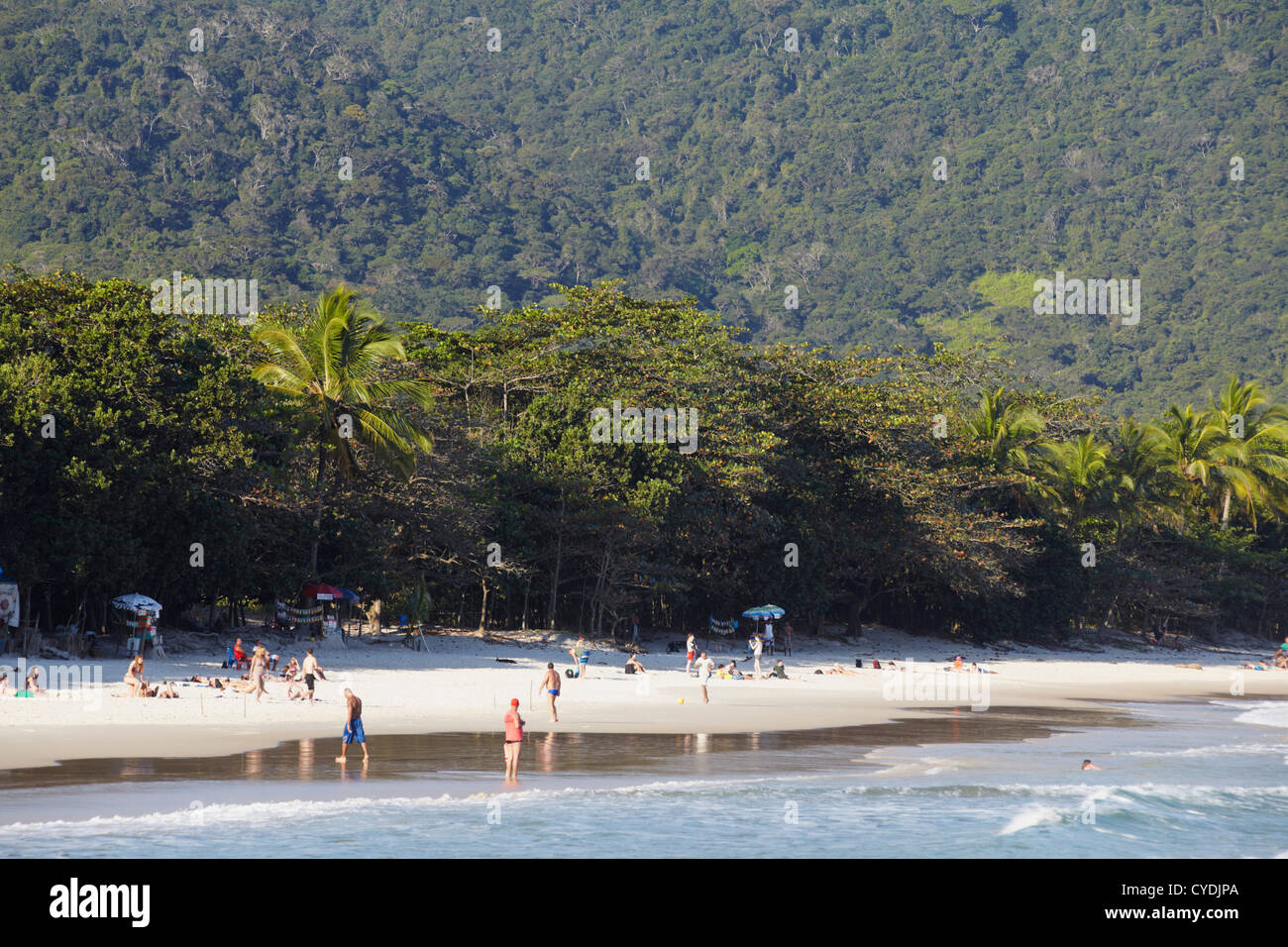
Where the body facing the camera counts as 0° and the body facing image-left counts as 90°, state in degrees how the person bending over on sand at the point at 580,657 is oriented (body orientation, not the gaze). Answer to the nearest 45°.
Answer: approximately 90°

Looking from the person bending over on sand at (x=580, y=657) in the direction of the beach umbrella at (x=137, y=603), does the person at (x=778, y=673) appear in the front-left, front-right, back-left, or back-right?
back-right

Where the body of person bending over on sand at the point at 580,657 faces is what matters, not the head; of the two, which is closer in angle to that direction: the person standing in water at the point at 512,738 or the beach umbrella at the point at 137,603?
the beach umbrella
